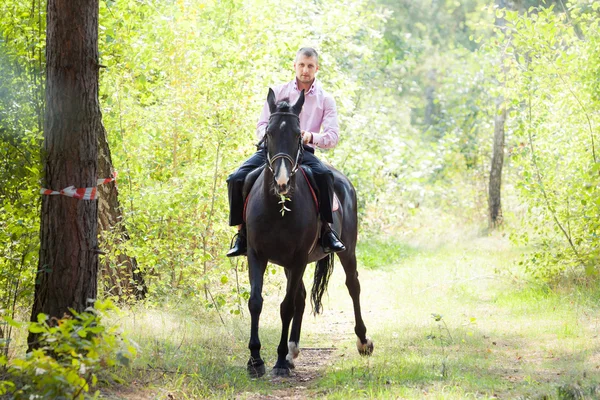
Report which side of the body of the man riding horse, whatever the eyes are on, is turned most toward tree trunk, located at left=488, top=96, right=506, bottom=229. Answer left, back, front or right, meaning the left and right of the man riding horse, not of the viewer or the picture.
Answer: back

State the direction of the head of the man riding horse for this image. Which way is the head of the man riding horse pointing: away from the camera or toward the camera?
toward the camera

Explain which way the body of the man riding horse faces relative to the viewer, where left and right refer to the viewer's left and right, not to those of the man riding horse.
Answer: facing the viewer

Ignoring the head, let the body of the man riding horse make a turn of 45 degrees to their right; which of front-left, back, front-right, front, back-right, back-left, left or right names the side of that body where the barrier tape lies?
front

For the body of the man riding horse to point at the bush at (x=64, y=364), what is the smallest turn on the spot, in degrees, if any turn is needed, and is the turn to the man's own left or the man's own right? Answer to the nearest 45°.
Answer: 0° — they already face it
